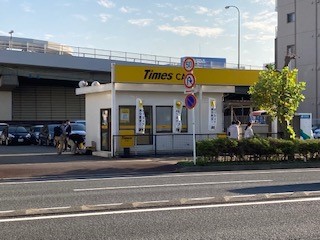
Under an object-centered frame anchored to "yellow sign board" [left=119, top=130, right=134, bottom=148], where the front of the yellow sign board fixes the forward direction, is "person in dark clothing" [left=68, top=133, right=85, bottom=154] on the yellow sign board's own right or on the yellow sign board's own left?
on the yellow sign board's own right

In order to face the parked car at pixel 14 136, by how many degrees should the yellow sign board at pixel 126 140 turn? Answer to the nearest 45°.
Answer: approximately 135° to its right

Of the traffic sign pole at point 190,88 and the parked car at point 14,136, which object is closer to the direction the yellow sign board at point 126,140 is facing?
the traffic sign pole

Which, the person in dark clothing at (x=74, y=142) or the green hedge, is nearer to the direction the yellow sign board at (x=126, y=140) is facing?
the green hedge

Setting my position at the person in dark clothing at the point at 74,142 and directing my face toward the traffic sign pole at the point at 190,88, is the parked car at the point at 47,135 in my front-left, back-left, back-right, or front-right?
back-left

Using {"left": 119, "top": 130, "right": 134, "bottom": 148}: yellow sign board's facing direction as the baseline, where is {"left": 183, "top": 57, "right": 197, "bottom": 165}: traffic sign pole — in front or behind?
in front

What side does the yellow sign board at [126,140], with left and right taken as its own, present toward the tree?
left

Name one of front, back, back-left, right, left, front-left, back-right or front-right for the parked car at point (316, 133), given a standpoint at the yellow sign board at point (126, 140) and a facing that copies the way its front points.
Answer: back-left

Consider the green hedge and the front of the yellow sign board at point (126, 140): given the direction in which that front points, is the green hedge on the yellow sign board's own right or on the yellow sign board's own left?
on the yellow sign board's own left

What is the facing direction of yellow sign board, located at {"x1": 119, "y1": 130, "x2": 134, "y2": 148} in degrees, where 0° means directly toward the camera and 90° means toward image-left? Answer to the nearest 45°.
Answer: approximately 0°

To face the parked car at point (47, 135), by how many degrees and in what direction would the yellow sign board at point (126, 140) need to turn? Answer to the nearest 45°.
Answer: approximately 135° to its right
